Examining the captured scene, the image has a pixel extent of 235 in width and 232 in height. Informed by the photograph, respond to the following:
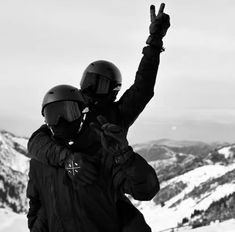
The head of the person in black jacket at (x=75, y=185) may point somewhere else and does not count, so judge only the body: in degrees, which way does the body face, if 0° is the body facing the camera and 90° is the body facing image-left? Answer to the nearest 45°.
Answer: approximately 0°

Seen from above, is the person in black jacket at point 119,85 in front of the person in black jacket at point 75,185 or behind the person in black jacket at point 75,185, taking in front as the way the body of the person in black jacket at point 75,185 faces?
behind
